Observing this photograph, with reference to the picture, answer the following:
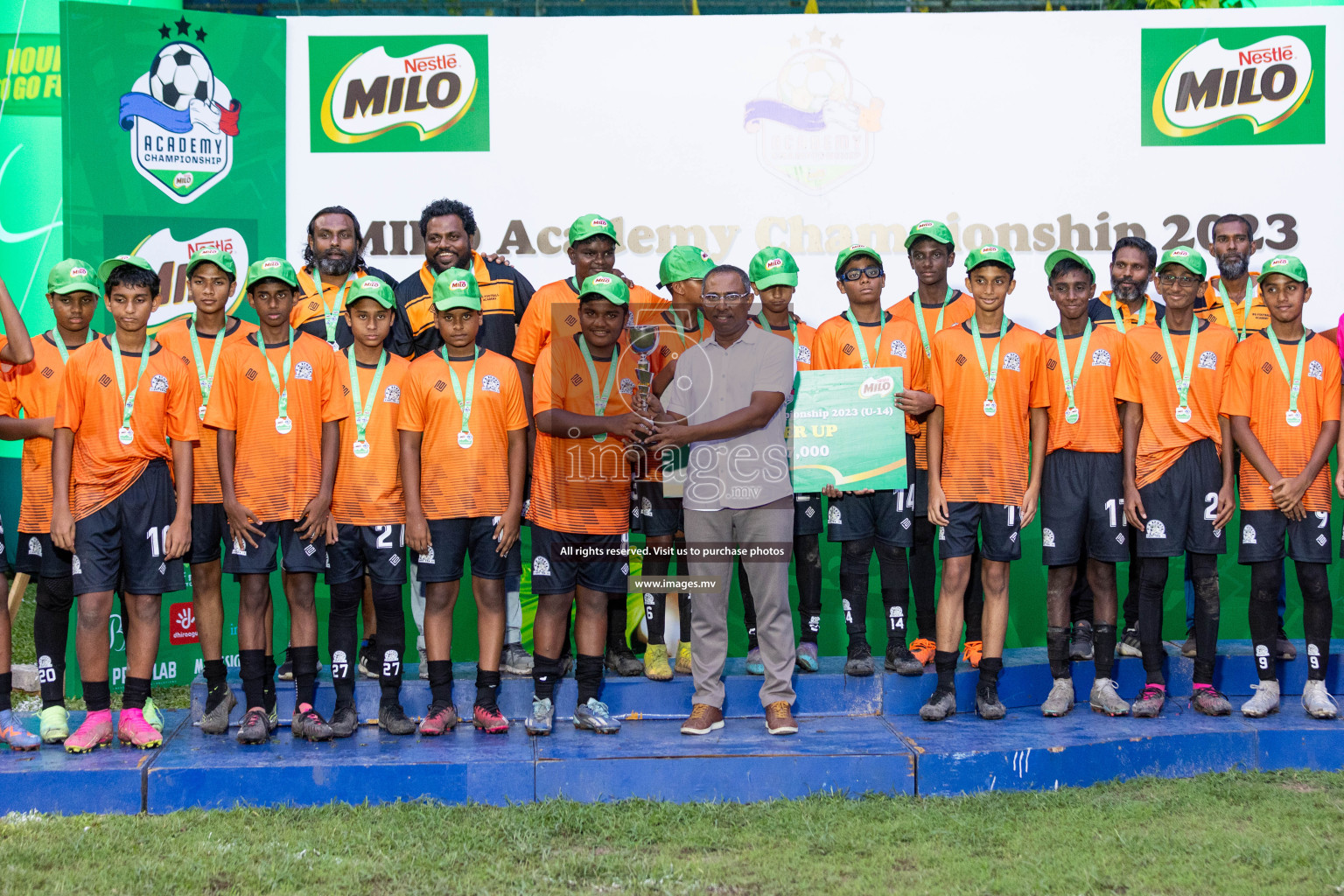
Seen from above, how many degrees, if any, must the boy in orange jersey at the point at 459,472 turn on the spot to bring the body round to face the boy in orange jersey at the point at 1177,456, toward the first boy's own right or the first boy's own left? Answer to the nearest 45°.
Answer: approximately 90° to the first boy's own left

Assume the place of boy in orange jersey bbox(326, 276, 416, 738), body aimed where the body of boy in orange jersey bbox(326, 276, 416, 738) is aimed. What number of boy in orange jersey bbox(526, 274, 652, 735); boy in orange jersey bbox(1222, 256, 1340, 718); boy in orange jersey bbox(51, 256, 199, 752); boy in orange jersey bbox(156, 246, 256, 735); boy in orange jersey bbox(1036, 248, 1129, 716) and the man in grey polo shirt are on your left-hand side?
4

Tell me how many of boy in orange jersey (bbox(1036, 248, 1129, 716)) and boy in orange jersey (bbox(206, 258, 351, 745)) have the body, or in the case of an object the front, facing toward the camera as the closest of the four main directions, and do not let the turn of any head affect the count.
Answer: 2

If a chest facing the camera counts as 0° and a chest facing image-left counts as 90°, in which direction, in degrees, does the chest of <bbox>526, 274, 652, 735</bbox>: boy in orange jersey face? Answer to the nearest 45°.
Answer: approximately 315°

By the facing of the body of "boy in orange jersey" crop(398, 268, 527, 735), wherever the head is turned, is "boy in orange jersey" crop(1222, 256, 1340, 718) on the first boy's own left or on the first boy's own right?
on the first boy's own left
